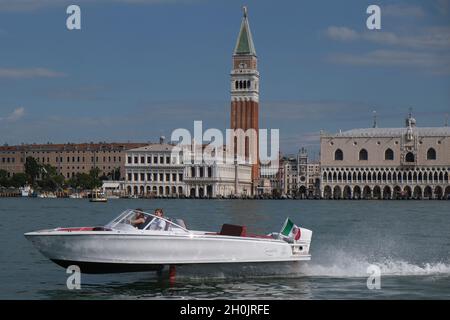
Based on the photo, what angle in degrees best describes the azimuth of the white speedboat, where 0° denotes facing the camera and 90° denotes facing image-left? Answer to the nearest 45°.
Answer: approximately 90°
